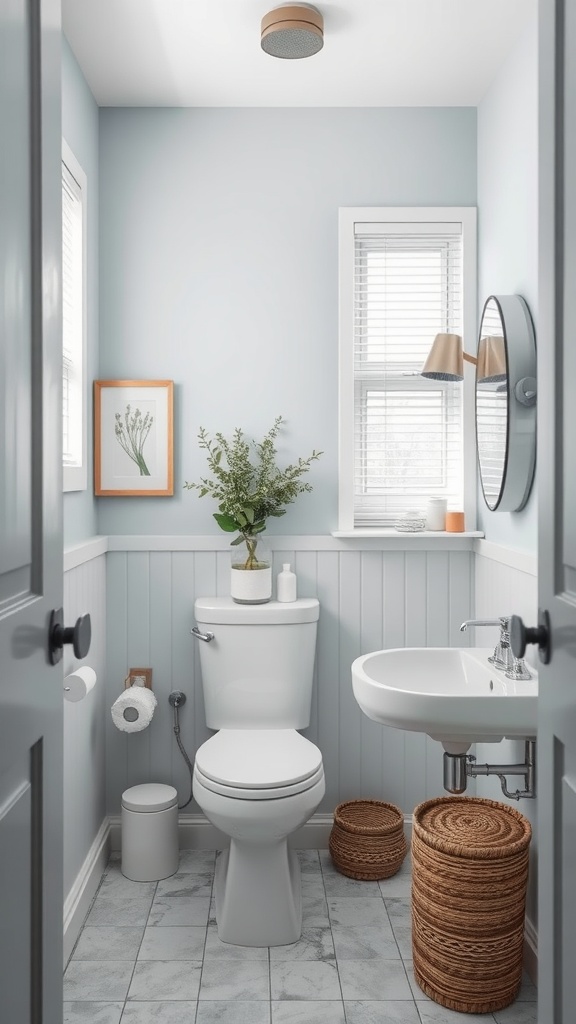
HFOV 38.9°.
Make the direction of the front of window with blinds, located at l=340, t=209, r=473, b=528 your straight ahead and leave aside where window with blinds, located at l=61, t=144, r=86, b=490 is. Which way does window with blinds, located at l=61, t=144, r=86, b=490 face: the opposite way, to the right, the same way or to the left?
to the left

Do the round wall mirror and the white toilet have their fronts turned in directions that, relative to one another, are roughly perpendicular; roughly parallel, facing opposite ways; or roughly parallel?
roughly perpendicular

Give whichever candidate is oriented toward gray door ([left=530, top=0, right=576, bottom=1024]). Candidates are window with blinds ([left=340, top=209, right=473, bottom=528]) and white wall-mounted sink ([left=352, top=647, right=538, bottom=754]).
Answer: the window with blinds

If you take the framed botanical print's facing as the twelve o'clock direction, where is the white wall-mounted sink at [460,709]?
The white wall-mounted sink is roughly at 11 o'clock from the framed botanical print.

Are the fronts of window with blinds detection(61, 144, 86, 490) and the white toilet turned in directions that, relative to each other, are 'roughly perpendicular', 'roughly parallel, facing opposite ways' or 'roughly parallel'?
roughly perpendicular

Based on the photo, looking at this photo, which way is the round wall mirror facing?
to the viewer's left

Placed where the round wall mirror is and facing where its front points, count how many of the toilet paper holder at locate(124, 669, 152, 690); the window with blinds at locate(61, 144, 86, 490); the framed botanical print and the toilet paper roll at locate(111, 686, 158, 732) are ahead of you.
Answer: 4

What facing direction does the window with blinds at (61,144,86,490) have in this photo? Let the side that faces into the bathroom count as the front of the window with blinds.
to the viewer's right
